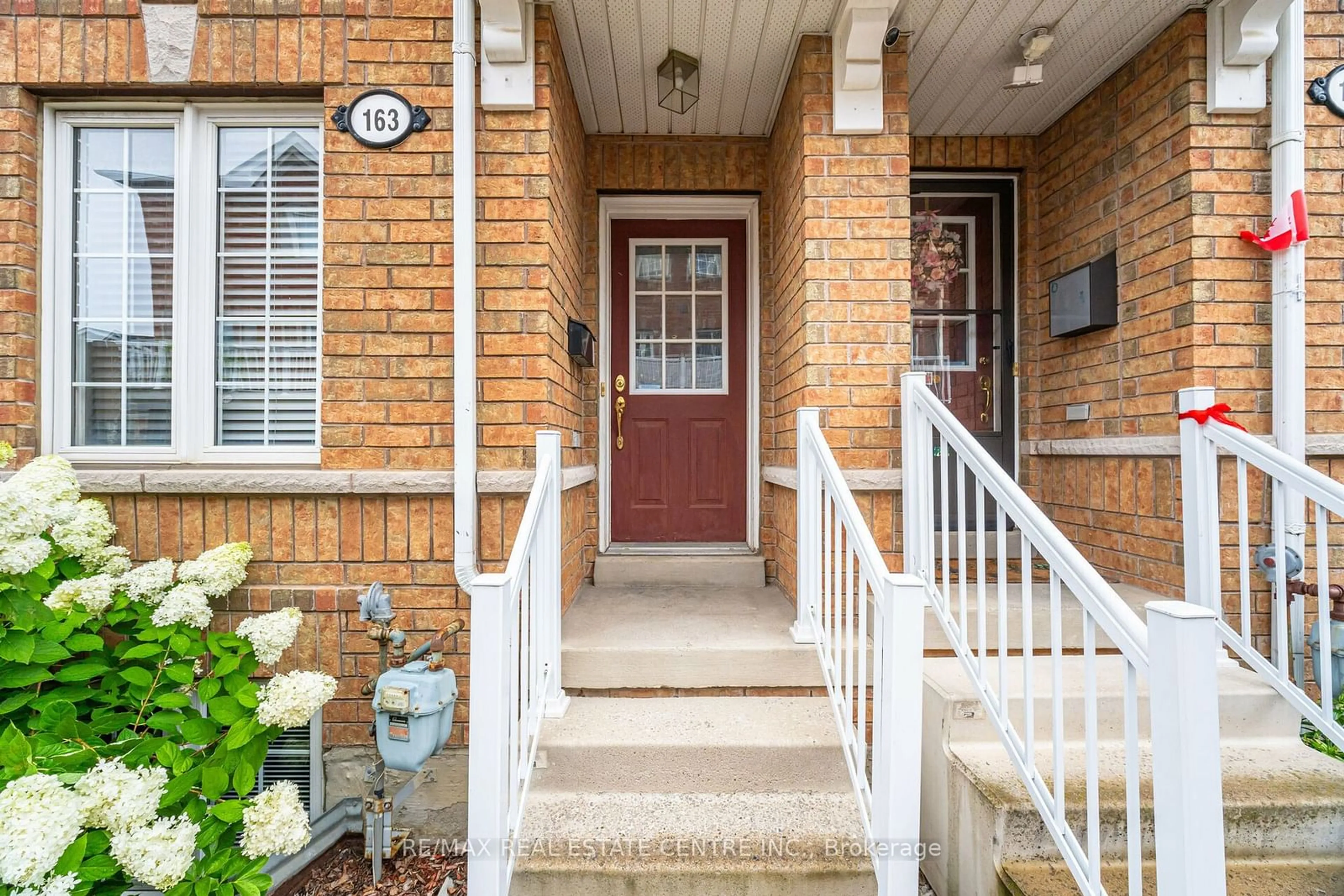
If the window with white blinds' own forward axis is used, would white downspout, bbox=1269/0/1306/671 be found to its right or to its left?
on its left

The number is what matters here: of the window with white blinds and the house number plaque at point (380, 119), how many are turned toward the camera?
2

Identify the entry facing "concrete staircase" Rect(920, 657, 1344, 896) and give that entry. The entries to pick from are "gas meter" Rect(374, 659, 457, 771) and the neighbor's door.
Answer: the neighbor's door

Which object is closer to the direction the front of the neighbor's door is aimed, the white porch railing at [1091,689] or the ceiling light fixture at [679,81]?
the white porch railing

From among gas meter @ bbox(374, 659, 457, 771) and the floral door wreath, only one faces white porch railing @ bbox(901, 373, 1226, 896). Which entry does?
the floral door wreath

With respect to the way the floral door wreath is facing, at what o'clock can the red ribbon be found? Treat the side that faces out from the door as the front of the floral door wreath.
The red ribbon is roughly at 11 o'clock from the floral door wreath.

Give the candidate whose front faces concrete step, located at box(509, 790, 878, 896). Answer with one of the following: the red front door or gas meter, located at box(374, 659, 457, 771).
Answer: the red front door

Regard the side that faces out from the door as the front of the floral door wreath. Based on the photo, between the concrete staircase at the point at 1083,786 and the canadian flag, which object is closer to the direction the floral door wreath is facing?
the concrete staircase

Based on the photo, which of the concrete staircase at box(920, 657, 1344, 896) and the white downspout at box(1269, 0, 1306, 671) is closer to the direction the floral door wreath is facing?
the concrete staircase

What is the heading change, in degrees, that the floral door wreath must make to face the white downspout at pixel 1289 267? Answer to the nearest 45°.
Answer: approximately 45° to its left
